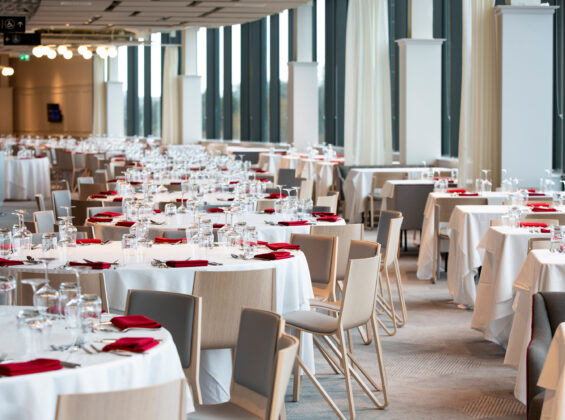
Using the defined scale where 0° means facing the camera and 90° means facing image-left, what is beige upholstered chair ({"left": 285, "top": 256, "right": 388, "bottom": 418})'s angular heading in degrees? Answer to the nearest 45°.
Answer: approximately 135°

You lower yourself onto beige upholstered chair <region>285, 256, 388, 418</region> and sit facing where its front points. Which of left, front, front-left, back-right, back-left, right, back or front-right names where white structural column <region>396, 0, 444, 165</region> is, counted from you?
front-right

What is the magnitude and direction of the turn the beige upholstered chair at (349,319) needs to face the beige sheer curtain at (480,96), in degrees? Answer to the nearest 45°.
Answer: approximately 45° to its right

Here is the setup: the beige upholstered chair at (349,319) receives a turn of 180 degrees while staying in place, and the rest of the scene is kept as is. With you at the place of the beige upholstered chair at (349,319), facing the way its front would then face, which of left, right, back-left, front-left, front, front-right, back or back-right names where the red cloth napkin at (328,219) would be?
back-left

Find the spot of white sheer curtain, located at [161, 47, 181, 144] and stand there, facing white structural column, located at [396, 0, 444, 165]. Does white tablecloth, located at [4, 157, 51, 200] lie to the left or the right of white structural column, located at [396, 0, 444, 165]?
right

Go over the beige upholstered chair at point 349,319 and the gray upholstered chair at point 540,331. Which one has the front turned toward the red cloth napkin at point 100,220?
the beige upholstered chair

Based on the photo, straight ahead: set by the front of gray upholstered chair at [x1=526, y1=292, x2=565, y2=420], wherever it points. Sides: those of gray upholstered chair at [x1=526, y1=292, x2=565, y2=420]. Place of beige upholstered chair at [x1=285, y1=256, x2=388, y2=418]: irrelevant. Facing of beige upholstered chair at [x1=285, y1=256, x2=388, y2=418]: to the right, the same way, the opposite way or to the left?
the opposite way

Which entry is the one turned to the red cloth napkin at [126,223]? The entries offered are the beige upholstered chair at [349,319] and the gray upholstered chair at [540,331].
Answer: the beige upholstered chair

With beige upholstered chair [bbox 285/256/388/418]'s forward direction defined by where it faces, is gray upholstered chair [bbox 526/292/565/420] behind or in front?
behind

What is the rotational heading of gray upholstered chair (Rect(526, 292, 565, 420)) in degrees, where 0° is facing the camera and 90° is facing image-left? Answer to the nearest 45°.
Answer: approximately 315°

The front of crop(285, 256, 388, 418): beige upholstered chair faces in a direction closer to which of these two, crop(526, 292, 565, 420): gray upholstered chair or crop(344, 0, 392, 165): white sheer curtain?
the white sheer curtain

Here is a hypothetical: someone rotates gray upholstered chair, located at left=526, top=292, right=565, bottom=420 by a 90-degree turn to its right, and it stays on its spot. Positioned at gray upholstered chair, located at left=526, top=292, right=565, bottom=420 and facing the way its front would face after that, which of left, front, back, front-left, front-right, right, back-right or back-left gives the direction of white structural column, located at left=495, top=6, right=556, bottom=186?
back-right

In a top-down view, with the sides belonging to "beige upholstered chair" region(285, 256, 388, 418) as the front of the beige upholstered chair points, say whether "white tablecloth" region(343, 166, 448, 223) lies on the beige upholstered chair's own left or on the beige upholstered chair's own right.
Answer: on the beige upholstered chair's own right
